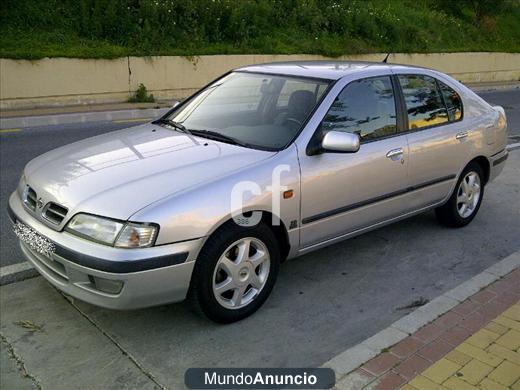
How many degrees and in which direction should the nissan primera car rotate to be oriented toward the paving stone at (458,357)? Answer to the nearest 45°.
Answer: approximately 90° to its left

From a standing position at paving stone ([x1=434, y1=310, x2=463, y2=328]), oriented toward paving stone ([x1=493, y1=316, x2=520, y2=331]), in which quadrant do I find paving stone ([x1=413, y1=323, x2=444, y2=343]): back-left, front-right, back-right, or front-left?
back-right

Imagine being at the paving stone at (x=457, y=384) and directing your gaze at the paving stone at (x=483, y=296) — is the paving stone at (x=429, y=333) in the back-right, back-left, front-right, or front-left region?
front-left

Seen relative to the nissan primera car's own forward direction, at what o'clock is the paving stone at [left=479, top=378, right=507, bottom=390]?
The paving stone is roughly at 9 o'clock from the nissan primera car.

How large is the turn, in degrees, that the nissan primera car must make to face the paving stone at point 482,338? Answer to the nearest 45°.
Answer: approximately 90° to its left

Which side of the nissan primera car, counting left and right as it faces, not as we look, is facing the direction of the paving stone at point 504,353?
left

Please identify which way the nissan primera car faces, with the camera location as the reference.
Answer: facing the viewer and to the left of the viewer

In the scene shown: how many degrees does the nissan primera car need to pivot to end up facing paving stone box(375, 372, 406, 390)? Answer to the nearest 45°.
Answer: approximately 90° to its left

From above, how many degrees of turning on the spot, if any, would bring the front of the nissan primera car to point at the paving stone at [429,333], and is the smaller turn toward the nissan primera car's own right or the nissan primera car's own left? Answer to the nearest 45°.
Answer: approximately 90° to the nissan primera car's own left

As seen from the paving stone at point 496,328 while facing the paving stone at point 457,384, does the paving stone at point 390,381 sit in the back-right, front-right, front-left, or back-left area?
front-right

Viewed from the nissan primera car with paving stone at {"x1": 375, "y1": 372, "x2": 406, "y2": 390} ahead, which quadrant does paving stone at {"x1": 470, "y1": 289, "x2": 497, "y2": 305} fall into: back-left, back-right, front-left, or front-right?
front-left

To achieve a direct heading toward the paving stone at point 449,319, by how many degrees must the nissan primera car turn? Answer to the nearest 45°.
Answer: approximately 135° to its left

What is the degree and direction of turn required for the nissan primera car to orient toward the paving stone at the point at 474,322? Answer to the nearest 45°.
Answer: approximately 135° to its left

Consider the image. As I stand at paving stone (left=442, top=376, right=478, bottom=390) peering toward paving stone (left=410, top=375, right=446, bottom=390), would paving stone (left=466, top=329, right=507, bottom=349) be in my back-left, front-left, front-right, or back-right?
back-right
